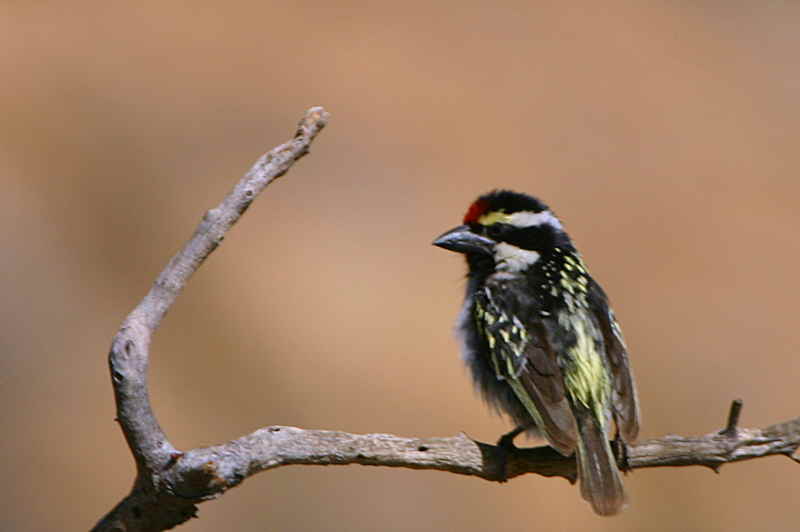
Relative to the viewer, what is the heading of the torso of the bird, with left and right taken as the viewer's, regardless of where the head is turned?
facing away from the viewer and to the left of the viewer
